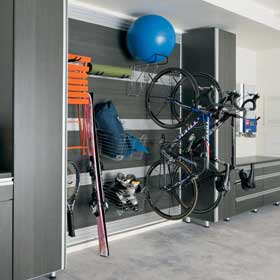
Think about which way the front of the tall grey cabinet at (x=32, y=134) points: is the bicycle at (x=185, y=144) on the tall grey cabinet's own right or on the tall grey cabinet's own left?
on the tall grey cabinet's own left

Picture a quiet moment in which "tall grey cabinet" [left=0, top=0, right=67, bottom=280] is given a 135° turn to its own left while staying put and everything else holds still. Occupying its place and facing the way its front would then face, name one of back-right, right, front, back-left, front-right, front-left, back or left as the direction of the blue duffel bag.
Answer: front-right

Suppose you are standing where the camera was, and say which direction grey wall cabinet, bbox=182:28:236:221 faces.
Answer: facing the viewer and to the right of the viewer

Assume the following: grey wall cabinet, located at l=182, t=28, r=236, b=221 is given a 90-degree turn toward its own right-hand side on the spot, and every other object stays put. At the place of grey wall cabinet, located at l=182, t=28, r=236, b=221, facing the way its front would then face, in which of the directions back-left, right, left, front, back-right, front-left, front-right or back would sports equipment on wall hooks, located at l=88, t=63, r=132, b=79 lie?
front

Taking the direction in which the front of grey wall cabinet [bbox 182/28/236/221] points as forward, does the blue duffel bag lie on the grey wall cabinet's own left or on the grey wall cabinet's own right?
on the grey wall cabinet's own right

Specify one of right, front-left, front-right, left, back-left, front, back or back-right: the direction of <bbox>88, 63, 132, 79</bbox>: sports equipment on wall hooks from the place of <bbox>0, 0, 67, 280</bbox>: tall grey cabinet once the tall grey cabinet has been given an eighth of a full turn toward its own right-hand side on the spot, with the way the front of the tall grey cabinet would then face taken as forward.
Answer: back-left

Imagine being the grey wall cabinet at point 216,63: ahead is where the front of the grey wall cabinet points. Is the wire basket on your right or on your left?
on your right

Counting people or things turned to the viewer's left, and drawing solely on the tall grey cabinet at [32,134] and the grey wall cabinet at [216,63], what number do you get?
0

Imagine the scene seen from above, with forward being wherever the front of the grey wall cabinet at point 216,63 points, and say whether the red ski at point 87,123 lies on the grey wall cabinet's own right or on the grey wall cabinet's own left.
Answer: on the grey wall cabinet's own right

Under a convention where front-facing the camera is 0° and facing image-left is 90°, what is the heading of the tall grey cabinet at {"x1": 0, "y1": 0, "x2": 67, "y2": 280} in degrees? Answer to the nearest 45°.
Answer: approximately 315°

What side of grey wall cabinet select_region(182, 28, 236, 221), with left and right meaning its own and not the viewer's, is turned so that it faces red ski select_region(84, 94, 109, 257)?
right

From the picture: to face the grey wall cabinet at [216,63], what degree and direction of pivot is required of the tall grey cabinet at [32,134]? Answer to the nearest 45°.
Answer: approximately 90° to its left
